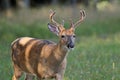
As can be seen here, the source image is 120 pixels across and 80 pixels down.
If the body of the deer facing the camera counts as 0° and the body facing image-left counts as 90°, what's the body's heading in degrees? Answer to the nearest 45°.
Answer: approximately 315°
